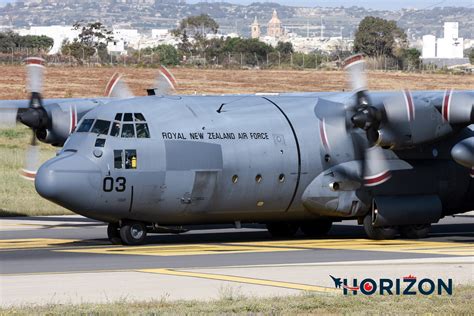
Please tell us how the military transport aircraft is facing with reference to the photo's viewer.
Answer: facing the viewer and to the left of the viewer
